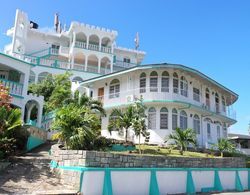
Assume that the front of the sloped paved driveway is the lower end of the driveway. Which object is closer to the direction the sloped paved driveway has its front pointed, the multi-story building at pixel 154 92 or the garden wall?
the garden wall

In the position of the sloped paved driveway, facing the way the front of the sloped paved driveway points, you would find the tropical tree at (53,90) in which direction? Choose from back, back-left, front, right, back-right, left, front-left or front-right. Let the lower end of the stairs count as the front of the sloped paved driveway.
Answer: back

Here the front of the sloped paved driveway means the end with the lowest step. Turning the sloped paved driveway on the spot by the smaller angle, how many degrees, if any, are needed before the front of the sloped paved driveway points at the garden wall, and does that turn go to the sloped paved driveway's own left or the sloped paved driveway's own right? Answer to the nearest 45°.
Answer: approximately 90° to the sloped paved driveway's own left

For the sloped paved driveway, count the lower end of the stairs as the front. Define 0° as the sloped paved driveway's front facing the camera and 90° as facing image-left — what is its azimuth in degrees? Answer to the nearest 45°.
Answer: approximately 0°

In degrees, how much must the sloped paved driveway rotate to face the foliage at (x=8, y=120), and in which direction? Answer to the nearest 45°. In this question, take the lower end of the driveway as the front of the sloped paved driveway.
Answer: approximately 135° to its right

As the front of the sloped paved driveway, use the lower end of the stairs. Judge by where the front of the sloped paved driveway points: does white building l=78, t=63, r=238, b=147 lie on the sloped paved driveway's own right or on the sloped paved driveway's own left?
on the sloped paved driveway's own left
